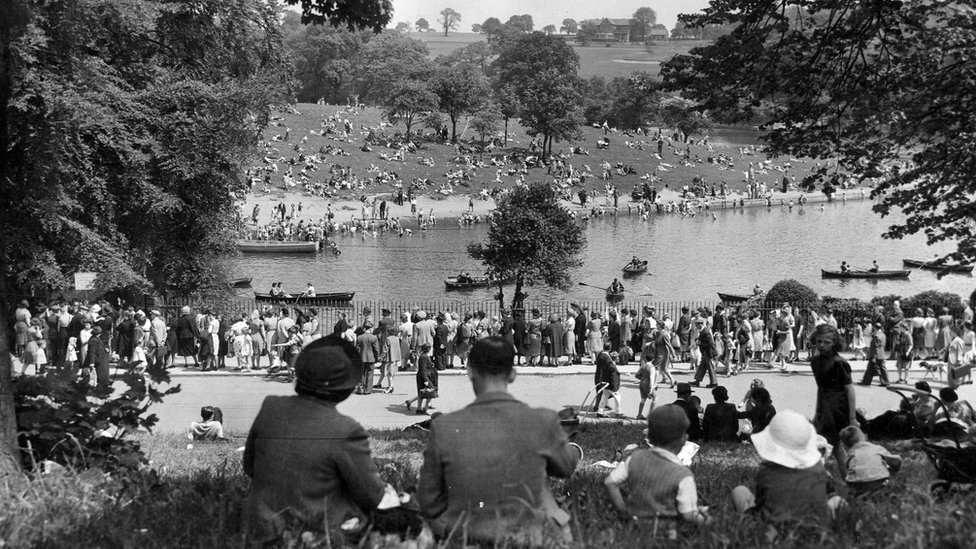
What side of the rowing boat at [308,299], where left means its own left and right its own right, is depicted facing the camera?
right

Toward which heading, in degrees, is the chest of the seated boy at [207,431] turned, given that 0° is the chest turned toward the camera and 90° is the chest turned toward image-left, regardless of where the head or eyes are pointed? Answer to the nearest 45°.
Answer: approximately 180°

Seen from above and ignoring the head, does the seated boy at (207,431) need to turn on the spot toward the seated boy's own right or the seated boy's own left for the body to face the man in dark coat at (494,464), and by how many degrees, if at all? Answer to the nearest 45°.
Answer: approximately 180°

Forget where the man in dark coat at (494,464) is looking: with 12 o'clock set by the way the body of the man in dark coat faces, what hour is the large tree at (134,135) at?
The large tree is roughly at 11 o'clock from the man in dark coat.

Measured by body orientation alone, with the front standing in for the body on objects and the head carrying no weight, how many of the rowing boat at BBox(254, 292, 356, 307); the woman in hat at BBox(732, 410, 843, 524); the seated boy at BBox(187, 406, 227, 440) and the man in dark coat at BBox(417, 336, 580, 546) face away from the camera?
3

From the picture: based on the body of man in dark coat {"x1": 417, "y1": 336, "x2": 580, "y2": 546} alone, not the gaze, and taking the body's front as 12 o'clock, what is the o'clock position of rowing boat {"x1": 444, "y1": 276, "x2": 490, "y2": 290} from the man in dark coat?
The rowing boat is roughly at 12 o'clock from the man in dark coat.

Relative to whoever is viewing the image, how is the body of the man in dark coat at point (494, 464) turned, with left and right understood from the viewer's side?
facing away from the viewer

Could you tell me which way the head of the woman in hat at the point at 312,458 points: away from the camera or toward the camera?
away from the camera

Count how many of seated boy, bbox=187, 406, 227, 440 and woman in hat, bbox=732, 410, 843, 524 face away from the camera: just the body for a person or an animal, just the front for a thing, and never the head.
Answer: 2

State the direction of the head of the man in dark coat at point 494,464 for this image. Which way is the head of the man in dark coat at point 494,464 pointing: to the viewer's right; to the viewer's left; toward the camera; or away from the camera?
away from the camera

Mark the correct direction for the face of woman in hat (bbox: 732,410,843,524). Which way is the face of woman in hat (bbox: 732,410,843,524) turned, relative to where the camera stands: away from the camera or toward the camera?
away from the camera

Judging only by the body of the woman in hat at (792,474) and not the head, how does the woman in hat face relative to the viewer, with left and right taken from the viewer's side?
facing away from the viewer

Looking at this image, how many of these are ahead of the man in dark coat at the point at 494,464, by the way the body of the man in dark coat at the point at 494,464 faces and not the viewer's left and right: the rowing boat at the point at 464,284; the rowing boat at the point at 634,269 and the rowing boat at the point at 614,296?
3
